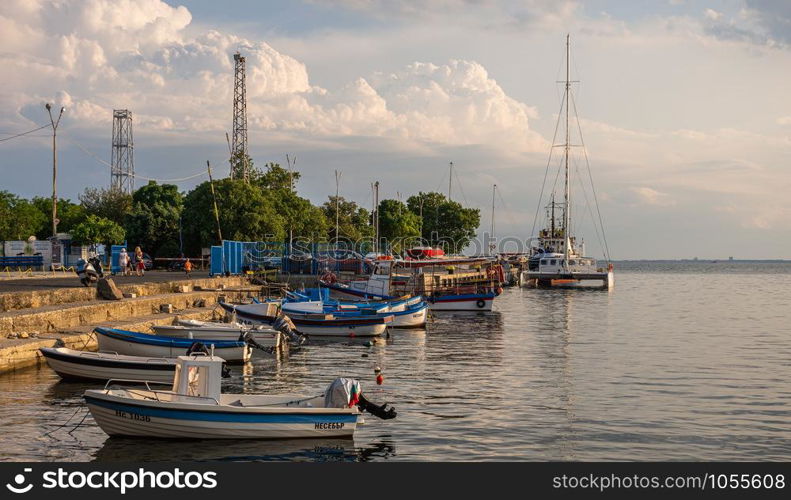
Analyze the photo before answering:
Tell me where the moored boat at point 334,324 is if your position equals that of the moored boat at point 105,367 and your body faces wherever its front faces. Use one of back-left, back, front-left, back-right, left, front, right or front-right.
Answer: back-right

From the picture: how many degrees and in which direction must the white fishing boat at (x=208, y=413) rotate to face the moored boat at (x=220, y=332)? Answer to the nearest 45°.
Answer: approximately 90° to its right

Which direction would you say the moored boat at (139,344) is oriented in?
to the viewer's left

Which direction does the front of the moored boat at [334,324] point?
to the viewer's left

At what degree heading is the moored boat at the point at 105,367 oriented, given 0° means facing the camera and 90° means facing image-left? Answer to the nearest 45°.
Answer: approximately 90°

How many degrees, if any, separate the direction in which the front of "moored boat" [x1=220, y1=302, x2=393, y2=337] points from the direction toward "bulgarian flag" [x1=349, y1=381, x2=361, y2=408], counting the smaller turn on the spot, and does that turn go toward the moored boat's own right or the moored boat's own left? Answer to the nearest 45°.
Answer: approximately 90° to the moored boat's own left

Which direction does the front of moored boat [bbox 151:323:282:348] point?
to the viewer's left
